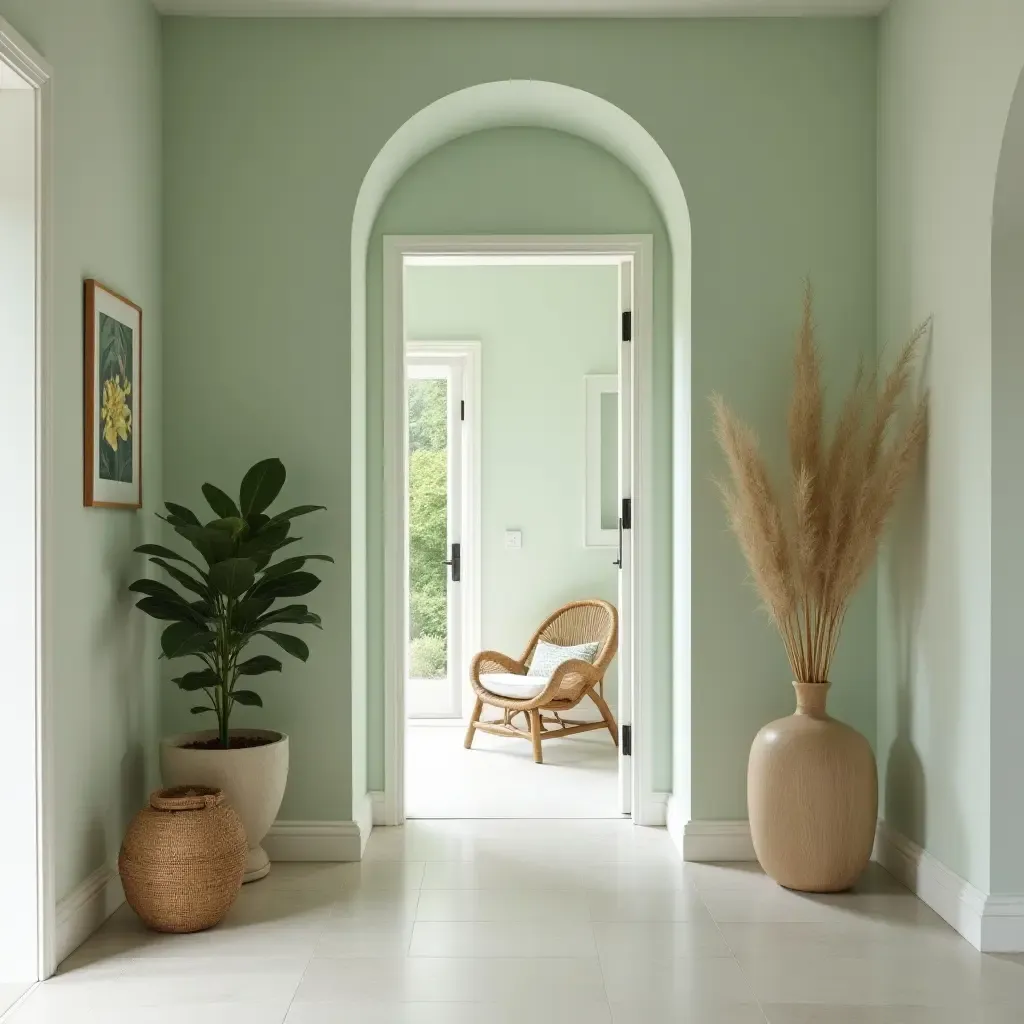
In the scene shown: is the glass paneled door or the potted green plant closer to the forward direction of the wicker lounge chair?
the potted green plant

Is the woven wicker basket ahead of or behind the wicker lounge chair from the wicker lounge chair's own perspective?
ahead

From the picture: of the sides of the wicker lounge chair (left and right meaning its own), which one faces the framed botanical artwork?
front

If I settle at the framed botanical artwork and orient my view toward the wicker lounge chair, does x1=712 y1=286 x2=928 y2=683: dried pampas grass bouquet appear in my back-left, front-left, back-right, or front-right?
front-right

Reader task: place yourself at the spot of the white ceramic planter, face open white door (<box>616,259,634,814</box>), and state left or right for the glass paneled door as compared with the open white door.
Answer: left

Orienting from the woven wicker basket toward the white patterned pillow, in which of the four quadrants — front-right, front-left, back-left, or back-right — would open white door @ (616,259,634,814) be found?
front-right

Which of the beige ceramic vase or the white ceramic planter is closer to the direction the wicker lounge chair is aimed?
the white ceramic planter

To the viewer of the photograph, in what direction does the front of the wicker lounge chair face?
facing the viewer and to the left of the viewer

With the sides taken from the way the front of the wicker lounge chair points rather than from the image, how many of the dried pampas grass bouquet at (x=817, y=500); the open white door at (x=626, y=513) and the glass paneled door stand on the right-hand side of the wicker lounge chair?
1

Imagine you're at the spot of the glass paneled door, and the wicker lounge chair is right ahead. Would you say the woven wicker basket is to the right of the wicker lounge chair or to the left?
right

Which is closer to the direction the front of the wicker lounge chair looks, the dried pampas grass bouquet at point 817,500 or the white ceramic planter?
the white ceramic planter

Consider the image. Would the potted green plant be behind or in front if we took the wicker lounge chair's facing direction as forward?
in front

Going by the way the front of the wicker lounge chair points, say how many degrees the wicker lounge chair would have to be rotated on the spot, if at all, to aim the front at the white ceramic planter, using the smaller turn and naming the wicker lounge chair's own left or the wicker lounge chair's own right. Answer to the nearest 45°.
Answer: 0° — it already faces it

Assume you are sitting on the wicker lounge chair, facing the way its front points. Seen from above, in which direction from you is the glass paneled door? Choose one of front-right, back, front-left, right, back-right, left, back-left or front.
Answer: right

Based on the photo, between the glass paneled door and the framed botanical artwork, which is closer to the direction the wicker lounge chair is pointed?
the framed botanical artwork
